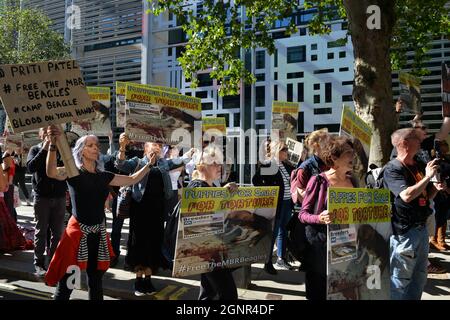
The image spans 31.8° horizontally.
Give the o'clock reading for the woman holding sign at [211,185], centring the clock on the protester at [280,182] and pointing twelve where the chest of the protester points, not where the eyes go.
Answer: The woman holding sign is roughly at 2 o'clock from the protester.

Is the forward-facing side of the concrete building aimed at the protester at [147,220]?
yes

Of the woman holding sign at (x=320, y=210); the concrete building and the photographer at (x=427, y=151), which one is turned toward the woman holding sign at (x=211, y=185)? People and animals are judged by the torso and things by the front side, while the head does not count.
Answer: the concrete building

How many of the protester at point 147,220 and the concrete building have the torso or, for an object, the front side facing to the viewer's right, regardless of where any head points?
0

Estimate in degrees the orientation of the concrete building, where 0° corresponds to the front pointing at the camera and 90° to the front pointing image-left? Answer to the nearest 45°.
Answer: approximately 0°

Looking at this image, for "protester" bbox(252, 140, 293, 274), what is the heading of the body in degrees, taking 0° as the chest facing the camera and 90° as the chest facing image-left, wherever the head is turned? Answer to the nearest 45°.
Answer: approximately 315°

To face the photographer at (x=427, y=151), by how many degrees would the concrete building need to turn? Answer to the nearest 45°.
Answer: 0° — it already faces them

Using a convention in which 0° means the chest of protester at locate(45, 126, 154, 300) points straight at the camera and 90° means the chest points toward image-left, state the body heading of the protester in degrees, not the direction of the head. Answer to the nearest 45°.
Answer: approximately 315°

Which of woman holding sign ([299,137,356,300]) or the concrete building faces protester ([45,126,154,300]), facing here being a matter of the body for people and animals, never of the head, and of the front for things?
the concrete building

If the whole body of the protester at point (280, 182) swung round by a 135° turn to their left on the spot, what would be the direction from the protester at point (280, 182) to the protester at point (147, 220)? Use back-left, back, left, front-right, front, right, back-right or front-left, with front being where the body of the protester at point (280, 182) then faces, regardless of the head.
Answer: back-left
